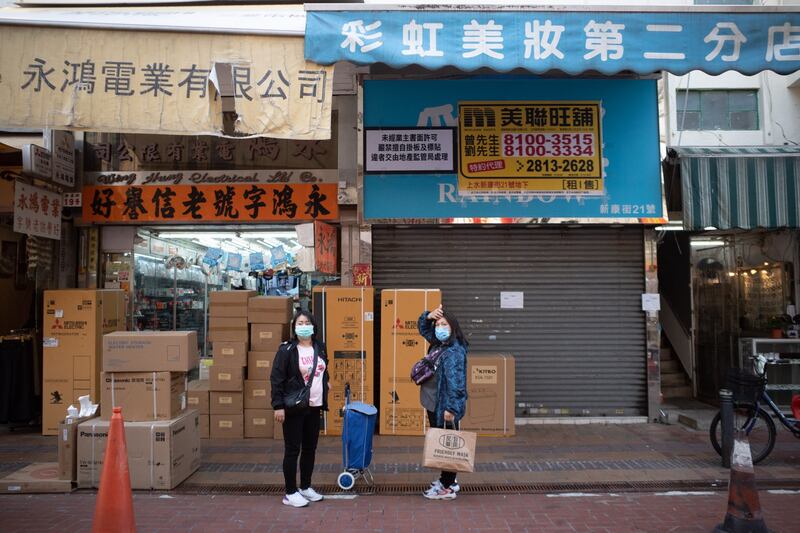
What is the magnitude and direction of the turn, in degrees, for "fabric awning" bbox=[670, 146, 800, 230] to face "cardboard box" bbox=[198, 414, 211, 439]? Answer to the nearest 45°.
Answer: approximately 45° to its right

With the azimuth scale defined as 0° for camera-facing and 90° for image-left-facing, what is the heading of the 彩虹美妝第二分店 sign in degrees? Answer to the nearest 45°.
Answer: approximately 0°

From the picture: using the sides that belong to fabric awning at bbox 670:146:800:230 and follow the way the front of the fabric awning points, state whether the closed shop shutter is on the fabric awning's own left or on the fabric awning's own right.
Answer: on the fabric awning's own right

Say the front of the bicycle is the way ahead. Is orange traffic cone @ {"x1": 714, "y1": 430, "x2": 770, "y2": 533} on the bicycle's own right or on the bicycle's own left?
on the bicycle's own left

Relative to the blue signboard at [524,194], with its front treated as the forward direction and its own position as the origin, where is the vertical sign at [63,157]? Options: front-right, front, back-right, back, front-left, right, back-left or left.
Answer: right

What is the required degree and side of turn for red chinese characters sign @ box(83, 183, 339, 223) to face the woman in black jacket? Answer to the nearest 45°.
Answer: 0° — it already faces them

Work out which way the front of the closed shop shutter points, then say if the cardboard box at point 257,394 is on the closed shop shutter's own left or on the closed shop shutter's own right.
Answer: on the closed shop shutter's own right

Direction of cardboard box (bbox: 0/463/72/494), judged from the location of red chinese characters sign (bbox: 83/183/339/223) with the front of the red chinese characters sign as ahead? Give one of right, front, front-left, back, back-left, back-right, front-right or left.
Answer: front-right

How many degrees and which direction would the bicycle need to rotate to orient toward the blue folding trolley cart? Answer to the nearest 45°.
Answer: approximately 45° to its left
